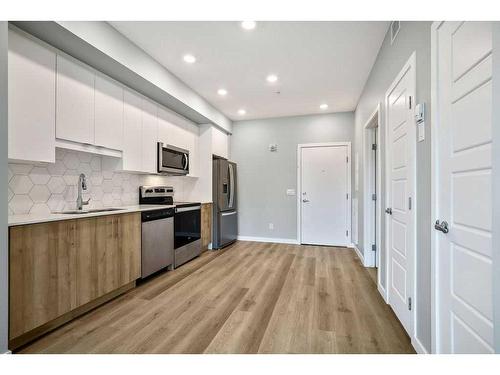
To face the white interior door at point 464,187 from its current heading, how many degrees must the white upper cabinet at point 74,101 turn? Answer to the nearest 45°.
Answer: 0° — it already faces it

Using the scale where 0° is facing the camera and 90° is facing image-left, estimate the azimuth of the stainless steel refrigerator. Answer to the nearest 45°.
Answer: approximately 315°

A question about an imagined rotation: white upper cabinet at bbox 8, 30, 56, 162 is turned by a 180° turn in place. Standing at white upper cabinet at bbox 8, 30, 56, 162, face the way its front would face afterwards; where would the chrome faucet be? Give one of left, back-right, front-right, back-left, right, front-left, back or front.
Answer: right

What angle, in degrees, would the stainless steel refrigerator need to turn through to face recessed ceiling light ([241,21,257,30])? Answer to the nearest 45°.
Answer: approximately 45° to its right

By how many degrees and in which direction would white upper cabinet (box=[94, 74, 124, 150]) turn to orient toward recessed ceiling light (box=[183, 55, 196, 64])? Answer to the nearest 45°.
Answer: approximately 45° to its left

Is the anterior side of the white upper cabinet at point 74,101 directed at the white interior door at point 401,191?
yes

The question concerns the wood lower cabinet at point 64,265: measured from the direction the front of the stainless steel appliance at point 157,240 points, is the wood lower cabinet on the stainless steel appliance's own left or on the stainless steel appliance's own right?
on the stainless steel appliance's own right
